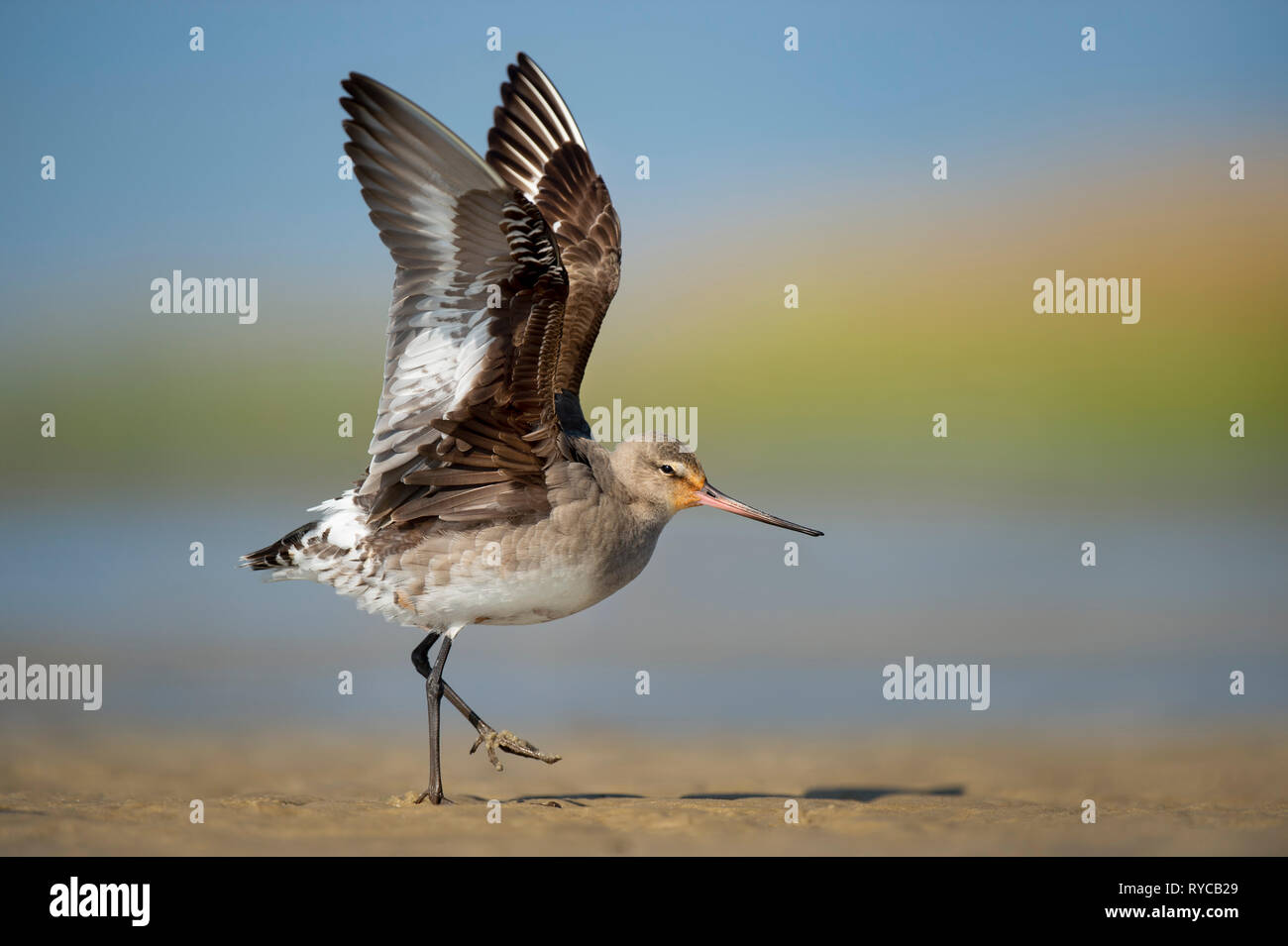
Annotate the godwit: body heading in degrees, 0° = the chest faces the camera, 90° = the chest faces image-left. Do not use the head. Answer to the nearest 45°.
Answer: approximately 270°
